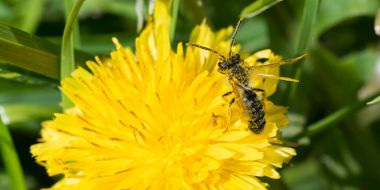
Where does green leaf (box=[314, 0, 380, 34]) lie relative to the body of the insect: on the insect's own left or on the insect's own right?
on the insect's own right

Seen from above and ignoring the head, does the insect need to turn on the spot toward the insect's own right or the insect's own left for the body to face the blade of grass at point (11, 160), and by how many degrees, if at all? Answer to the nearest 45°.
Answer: approximately 45° to the insect's own left

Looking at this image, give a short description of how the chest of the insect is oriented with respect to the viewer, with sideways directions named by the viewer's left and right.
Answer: facing away from the viewer and to the left of the viewer

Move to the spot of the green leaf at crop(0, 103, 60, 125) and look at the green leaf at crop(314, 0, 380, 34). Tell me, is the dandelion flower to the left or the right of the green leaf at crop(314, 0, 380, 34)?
right

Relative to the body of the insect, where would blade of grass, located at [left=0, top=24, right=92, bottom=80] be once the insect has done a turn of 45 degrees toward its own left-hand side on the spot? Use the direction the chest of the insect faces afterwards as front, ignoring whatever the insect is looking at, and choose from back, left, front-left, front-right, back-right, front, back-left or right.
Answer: front
